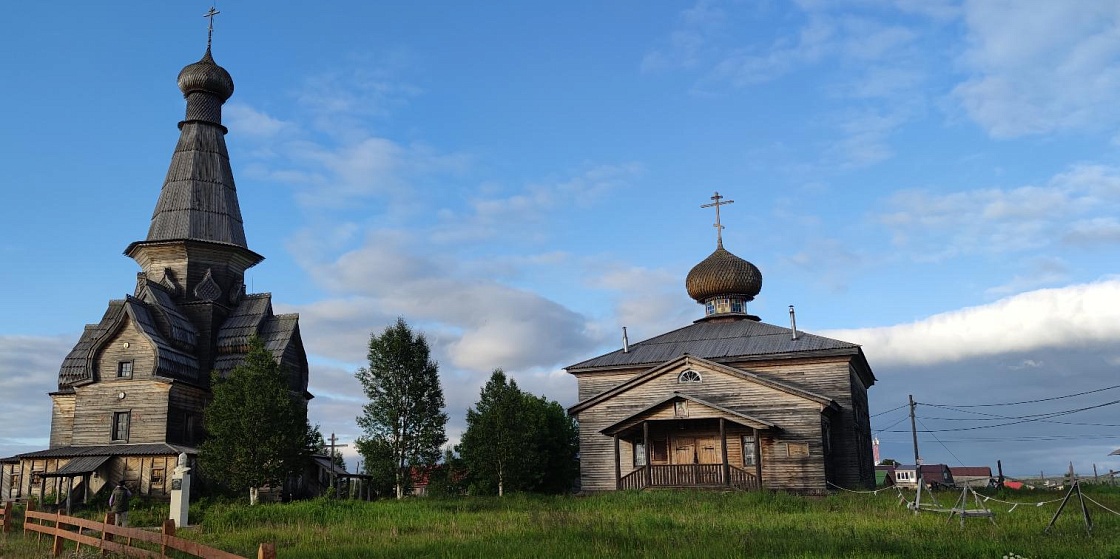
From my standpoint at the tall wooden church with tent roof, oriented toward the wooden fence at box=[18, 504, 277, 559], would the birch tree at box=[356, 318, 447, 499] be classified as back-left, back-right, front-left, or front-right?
front-left

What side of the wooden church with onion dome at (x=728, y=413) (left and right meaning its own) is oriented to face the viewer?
front

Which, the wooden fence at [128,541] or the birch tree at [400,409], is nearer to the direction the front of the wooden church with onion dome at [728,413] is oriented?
the wooden fence

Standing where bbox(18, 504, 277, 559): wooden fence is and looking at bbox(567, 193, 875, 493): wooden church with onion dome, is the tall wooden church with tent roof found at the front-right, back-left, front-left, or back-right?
front-left

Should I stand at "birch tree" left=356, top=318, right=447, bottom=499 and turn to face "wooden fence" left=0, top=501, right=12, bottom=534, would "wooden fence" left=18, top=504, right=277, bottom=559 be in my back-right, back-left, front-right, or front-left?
front-left

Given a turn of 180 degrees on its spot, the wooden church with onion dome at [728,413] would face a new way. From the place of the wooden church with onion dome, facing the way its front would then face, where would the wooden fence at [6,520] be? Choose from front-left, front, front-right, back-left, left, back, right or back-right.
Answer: back-left

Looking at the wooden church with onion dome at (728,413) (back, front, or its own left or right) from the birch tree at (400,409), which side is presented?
right

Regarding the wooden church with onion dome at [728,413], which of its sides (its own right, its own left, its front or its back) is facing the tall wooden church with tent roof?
right

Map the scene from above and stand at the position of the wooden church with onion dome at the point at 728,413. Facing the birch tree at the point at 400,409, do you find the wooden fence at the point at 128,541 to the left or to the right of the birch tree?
left

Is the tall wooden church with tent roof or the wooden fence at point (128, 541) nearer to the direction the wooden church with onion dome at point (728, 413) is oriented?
the wooden fence

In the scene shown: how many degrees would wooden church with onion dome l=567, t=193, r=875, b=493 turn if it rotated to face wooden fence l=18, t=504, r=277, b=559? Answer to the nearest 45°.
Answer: approximately 45° to its right
